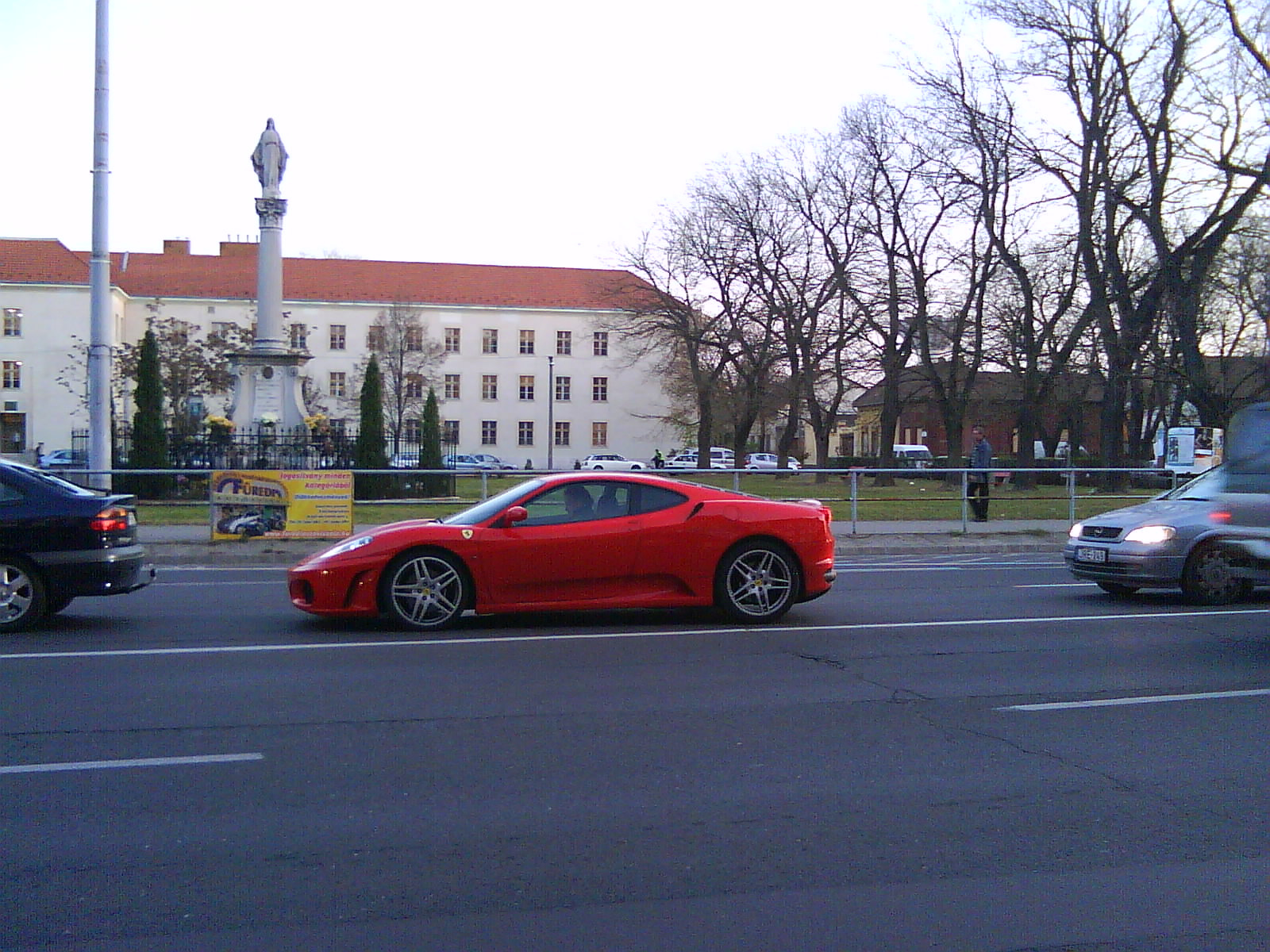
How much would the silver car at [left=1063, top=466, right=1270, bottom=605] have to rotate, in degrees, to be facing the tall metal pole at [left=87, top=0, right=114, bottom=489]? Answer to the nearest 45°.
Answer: approximately 45° to its right

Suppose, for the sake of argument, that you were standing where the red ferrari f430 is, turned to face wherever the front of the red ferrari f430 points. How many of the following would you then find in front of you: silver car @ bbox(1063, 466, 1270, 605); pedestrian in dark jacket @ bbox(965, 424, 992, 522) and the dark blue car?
1

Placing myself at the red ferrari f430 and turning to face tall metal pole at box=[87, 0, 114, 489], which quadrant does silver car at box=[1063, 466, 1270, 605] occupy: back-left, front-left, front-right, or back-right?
back-right

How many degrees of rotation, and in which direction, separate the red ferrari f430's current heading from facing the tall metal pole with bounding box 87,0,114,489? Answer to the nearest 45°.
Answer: approximately 45° to its right

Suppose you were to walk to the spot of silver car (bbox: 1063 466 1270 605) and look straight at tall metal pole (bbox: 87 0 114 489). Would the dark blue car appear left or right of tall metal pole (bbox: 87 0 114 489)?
left

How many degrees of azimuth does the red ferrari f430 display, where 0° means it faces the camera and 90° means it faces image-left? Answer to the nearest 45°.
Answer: approximately 90°

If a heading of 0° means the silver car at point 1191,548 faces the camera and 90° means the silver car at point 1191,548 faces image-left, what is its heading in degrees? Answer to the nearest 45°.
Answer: approximately 45°

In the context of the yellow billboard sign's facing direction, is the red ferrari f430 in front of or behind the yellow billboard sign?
in front

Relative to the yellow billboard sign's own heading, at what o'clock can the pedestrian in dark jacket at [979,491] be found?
The pedestrian in dark jacket is roughly at 9 o'clock from the yellow billboard sign.

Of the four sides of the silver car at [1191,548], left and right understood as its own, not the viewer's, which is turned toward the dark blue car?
front

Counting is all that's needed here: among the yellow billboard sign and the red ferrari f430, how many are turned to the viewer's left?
1
